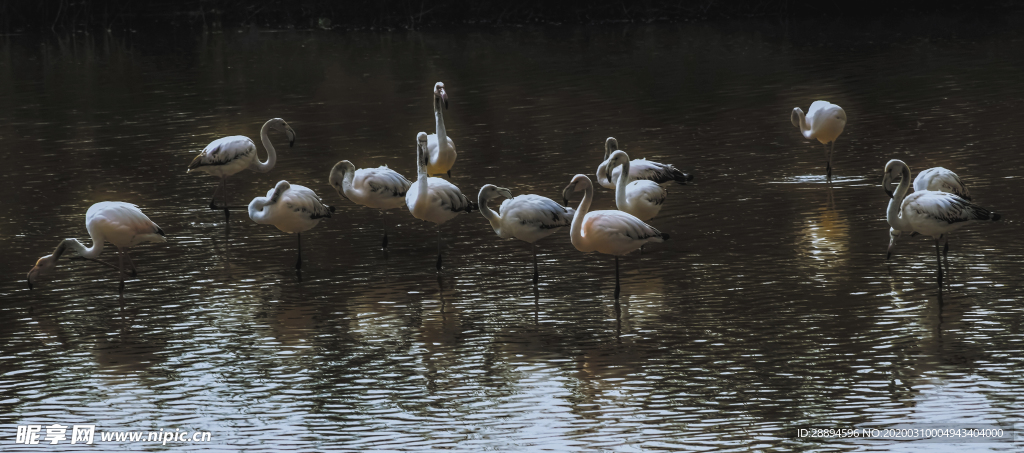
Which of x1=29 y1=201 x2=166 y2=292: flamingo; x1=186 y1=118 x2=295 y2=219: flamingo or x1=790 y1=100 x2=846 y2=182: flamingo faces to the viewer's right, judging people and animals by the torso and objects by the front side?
x1=186 y1=118 x2=295 y2=219: flamingo

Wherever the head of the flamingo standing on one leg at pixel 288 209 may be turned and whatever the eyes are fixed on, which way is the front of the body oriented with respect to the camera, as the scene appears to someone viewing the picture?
to the viewer's left

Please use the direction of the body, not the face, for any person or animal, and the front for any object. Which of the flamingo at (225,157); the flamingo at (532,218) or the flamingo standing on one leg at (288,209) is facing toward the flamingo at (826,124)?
the flamingo at (225,157)

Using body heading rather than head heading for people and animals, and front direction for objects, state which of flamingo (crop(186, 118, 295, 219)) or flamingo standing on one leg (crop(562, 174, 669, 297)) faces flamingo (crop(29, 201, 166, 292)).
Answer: the flamingo standing on one leg

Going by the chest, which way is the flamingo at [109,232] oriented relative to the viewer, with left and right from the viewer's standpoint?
facing to the left of the viewer

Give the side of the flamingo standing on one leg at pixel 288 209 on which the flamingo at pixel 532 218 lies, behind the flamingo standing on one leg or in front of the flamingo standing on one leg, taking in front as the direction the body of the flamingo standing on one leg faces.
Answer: behind

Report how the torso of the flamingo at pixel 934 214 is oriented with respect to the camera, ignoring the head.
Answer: to the viewer's left

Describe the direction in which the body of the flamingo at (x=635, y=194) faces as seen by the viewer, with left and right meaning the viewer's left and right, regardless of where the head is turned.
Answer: facing to the left of the viewer

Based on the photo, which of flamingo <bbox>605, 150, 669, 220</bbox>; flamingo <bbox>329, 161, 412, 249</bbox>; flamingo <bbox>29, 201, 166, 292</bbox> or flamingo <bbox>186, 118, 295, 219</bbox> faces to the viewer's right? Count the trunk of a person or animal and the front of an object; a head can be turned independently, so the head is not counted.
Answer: flamingo <bbox>186, 118, 295, 219</bbox>

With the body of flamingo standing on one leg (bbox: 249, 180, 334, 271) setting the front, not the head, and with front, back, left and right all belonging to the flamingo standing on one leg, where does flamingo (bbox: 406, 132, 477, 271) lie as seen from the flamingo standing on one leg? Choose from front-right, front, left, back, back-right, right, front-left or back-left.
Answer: back

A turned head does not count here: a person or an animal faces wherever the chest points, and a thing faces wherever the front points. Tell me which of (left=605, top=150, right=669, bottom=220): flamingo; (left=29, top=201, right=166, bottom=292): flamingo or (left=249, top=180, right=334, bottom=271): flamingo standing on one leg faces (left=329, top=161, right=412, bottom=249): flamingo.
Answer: (left=605, top=150, right=669, bottom=220): flamingo

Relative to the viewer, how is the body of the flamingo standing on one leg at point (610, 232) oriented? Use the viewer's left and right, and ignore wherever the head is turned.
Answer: facing to the left of the viewer

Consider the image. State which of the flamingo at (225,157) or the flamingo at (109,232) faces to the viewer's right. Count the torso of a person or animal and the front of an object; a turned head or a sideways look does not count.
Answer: the flamingo at (225,157)
